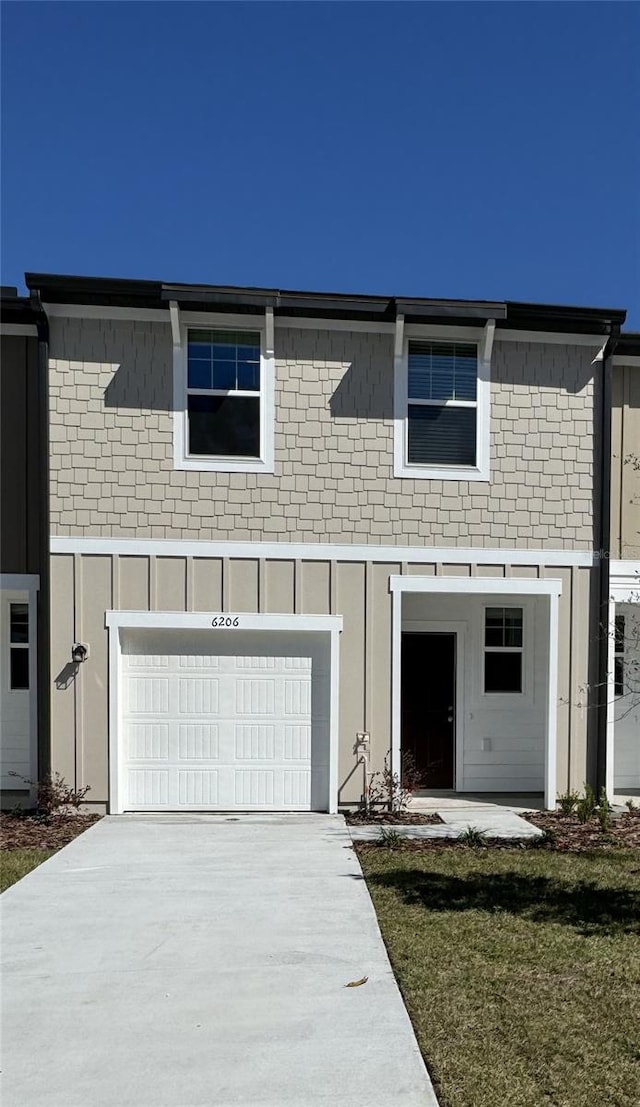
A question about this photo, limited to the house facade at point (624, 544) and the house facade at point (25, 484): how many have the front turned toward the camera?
2

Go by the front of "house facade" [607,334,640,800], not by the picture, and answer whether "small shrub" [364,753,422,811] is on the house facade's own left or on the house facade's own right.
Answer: on the house facade's own right

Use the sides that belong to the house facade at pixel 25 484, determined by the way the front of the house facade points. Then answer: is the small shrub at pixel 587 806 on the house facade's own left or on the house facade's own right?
on the house facade's own left

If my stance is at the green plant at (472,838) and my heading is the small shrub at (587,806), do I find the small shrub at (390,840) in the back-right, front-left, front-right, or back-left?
back-left

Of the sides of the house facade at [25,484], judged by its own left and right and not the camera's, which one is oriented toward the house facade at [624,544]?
left

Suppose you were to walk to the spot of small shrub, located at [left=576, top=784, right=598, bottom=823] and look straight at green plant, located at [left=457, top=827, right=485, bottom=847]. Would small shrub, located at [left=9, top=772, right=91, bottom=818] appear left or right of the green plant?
right

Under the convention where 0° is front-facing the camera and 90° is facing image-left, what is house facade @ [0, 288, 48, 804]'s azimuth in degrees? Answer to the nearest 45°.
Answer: approximately 0°
